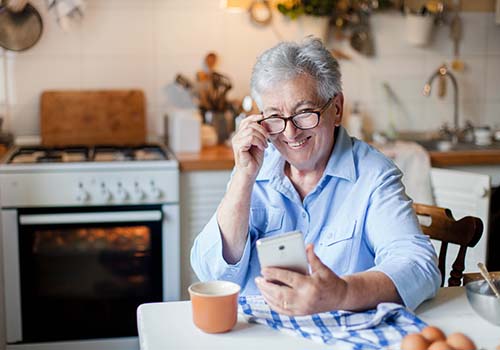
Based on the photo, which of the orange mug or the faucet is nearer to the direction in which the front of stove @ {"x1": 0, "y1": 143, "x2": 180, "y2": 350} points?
the orange mug

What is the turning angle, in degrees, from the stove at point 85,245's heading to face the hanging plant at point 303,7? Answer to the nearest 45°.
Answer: approximately 135° to its left

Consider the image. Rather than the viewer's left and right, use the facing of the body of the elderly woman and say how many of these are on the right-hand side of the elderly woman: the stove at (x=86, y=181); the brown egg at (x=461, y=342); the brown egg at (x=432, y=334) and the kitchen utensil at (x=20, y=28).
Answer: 2

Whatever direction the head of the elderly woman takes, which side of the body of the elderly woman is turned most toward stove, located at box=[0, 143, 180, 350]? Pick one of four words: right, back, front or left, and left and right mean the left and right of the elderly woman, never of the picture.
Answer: right

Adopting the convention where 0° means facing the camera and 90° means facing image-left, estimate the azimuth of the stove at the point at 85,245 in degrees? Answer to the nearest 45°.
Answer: approximately 0°

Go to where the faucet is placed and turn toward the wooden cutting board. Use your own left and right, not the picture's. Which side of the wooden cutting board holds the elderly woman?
left

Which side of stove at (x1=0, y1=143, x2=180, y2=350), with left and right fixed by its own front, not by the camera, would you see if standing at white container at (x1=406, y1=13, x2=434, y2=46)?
left
